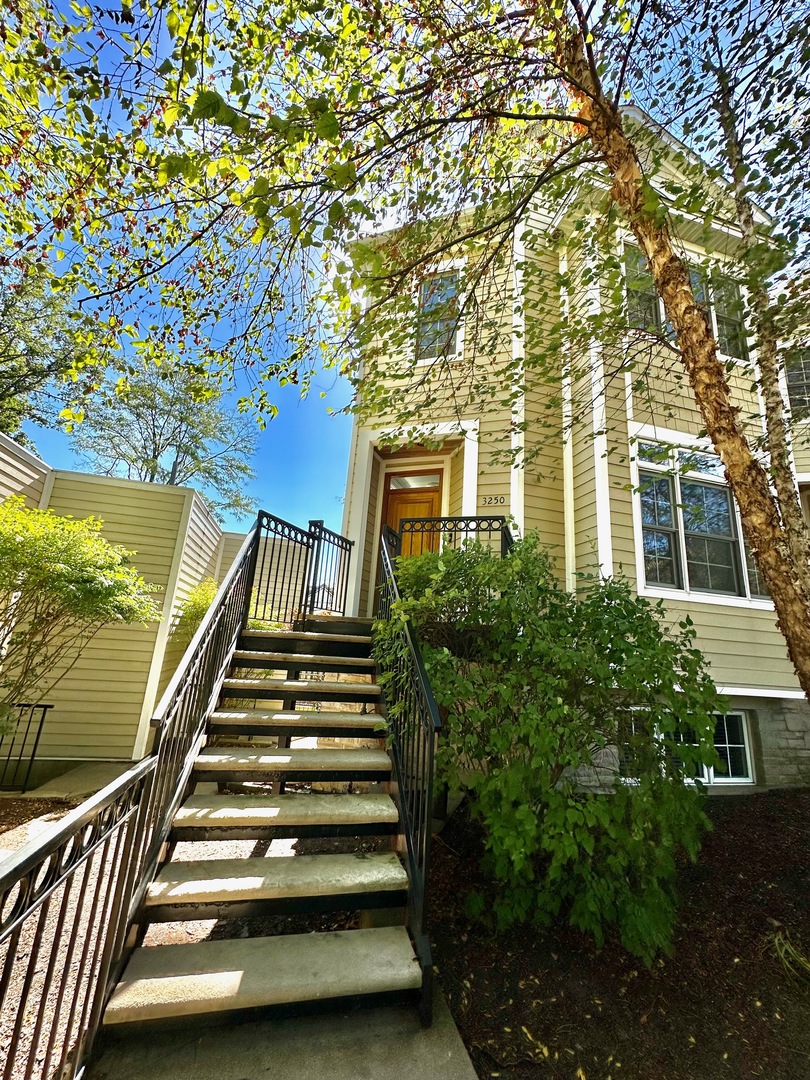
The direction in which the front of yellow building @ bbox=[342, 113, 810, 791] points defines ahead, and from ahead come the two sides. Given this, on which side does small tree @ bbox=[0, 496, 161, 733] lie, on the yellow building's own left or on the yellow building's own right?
on the yellow building's own right

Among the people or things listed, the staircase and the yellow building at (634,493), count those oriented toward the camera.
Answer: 2

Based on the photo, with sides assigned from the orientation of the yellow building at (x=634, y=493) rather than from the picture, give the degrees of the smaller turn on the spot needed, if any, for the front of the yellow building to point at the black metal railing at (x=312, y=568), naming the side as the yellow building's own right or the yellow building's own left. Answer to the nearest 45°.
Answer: approximately 90° to the yellow building's own right

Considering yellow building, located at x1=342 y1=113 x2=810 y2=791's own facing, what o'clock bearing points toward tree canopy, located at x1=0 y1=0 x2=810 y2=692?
The tree canopy is roughly at 1 o'clock from the yellow building.

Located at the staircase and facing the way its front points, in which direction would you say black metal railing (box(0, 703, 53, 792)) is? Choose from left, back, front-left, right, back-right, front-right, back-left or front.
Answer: back-right

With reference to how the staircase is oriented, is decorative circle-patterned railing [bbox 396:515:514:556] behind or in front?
behind

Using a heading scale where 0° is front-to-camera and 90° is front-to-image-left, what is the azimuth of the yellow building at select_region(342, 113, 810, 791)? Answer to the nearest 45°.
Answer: approximately 0°

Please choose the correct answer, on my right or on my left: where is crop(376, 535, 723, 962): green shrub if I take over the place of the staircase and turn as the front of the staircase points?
on my left

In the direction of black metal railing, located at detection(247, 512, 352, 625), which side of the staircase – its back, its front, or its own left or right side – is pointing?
back

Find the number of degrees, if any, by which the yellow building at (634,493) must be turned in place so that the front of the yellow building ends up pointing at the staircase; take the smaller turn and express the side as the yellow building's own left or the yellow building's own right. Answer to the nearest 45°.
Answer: approximately 45° to the yellow building's own right

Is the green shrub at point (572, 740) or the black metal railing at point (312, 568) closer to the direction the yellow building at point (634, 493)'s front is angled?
the green shrub
